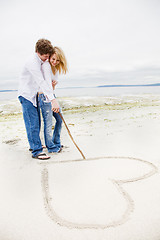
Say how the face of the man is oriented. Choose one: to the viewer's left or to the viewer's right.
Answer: to the viewer's right

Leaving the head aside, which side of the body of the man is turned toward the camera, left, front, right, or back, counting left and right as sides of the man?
right
